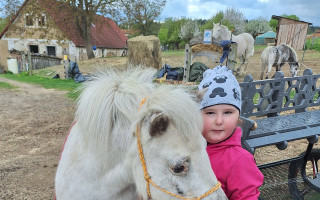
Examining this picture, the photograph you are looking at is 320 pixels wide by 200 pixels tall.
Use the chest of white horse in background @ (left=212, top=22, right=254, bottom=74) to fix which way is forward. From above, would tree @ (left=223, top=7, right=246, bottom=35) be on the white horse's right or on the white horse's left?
on the white horse's right

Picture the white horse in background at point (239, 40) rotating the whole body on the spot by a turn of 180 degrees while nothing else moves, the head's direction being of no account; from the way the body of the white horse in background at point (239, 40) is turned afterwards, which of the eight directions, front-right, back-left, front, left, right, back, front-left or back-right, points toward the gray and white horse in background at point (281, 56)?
front-right

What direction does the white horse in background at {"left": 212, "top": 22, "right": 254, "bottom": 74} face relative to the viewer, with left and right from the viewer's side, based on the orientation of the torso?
facing to the left of the viewer

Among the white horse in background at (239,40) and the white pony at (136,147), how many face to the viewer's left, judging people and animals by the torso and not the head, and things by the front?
1

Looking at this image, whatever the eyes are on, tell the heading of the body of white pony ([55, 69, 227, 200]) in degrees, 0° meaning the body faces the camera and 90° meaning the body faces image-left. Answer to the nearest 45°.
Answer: approximately 315°

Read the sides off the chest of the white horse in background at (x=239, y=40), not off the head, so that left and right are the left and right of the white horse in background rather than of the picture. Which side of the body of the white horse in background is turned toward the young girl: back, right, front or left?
left

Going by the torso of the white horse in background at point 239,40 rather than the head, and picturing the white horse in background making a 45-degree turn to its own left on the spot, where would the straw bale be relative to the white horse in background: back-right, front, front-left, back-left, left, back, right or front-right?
front

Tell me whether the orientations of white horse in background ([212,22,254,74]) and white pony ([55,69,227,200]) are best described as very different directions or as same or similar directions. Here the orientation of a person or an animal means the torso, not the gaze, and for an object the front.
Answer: very different directions

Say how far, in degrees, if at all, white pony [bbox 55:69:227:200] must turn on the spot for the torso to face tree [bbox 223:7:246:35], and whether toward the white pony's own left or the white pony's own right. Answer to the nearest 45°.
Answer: approximately 135° to the white pony's own left
